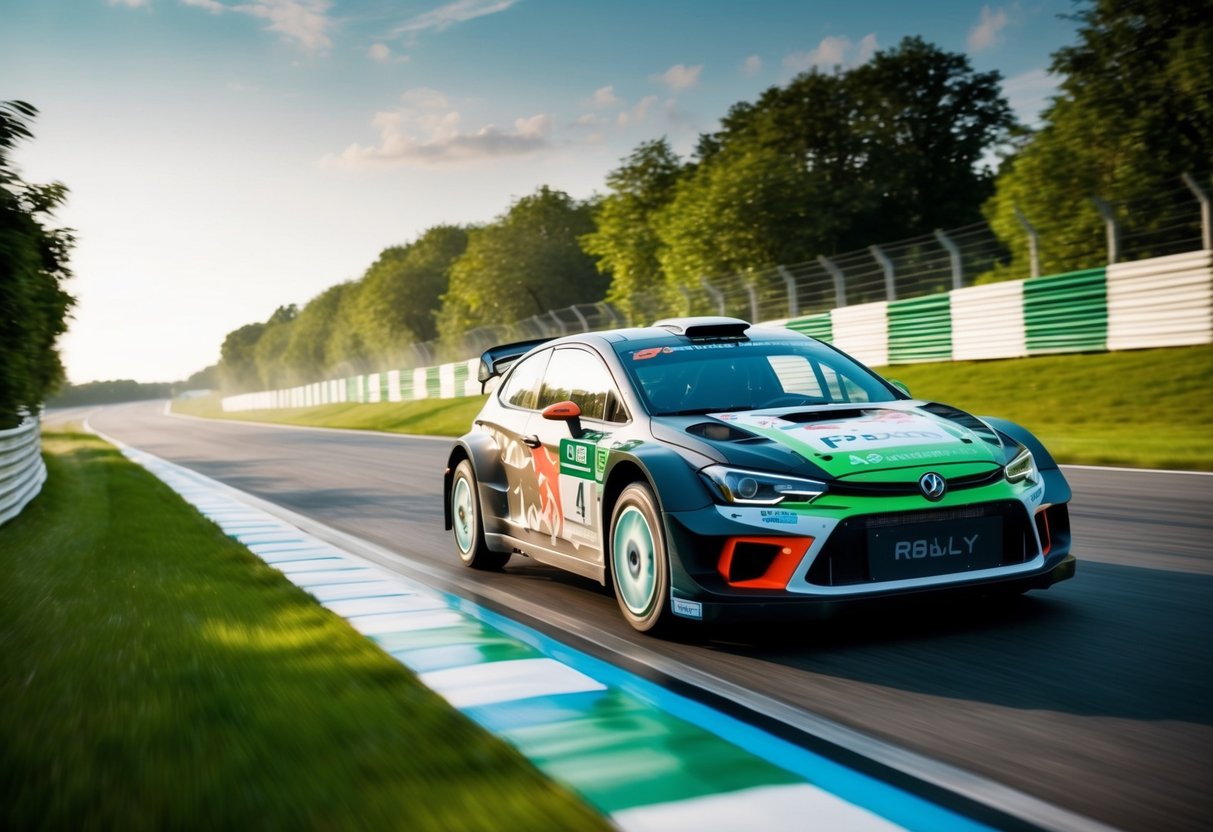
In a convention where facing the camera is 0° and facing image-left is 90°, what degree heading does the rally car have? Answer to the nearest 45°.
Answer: approximately 315°

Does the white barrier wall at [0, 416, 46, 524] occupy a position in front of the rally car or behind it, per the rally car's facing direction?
behind

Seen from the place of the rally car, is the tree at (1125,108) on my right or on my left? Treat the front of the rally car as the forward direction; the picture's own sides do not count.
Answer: on my left

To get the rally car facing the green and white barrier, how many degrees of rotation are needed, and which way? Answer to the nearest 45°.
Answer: approximately 135° to its left
